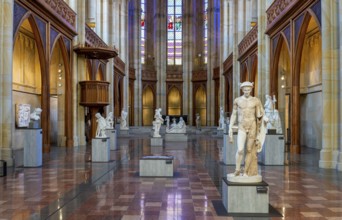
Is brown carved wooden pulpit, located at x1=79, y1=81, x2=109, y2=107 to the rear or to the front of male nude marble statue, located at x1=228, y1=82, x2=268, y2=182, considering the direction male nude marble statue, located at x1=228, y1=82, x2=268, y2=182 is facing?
to the rear

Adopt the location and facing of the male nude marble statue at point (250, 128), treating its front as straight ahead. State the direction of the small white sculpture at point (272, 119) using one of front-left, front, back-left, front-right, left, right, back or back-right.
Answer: back

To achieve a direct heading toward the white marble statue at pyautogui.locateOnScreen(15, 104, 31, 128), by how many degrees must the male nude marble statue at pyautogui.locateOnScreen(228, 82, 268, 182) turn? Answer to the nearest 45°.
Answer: approximately 135° to its right

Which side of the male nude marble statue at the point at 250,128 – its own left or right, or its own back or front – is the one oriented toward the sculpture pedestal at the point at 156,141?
back

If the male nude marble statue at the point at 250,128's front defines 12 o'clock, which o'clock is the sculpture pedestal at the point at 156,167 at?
The sculpture pedestal is roughly at 5 o'clock from the male nude marble statue.

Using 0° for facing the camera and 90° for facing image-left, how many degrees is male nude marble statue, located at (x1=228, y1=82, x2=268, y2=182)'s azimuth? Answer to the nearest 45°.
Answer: approximately 0°

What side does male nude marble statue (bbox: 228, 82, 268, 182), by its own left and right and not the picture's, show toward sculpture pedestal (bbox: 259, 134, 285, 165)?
back
